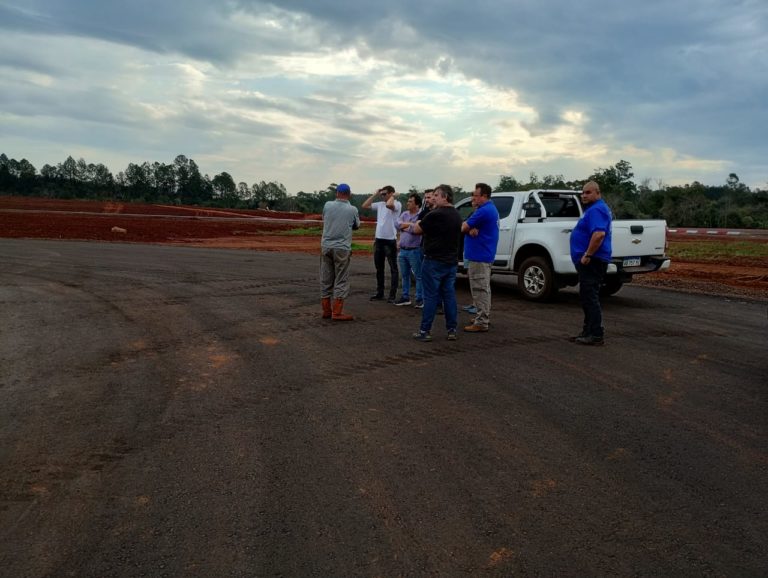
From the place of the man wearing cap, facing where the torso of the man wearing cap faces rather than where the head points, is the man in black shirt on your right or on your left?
on your right

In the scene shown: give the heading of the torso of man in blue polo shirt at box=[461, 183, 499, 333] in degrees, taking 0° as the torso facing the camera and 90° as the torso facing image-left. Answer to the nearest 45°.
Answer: approximately 90°

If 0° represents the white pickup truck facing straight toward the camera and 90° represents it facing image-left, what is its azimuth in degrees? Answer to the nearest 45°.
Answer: approximately 135°

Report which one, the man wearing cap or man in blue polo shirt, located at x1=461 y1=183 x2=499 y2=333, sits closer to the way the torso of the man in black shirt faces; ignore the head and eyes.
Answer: the man wearing cap

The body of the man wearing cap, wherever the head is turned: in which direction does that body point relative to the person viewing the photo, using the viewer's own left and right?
facing away from the viewer and to the right of the viewer

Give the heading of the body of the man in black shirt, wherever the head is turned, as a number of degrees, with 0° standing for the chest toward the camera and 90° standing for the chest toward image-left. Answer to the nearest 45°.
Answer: approximately 135°

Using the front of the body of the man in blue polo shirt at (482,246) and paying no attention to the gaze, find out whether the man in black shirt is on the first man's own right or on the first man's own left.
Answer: on the first man's own left

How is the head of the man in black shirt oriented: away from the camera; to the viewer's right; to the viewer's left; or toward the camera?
to the viewer's left

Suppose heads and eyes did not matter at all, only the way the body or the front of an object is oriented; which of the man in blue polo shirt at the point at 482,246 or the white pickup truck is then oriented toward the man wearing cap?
the man in blue polo shirt

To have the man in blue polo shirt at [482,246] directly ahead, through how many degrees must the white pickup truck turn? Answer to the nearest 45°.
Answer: approximately 135° to its left

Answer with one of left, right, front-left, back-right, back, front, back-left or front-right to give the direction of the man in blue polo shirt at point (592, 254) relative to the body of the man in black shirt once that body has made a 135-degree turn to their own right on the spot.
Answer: front

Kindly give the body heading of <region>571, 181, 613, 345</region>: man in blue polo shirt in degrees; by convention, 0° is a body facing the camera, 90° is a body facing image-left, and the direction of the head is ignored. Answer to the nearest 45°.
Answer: approximately 90°

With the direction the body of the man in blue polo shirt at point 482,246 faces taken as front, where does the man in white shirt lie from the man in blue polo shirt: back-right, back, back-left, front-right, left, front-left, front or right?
front-right

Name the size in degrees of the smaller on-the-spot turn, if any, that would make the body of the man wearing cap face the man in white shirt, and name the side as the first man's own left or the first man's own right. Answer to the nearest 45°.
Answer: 0° — they already face them
